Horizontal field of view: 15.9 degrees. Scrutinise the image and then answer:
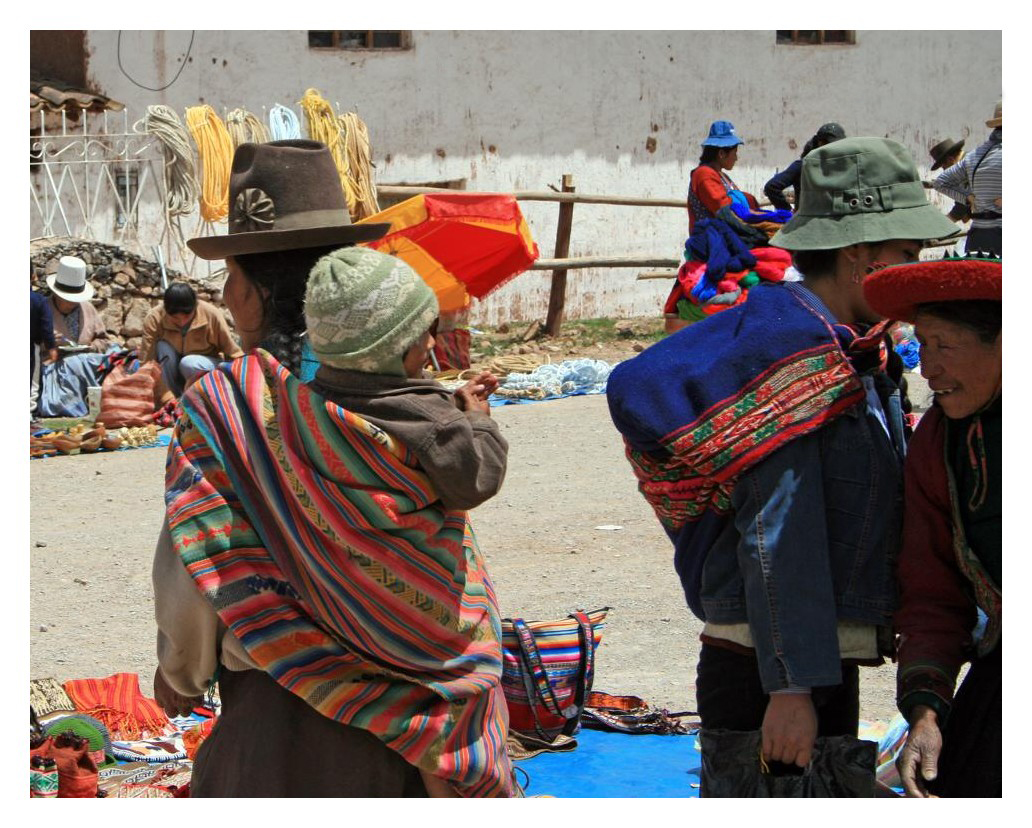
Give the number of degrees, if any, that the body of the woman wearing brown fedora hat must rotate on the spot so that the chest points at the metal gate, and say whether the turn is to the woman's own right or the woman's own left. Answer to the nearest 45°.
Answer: approximately 45° to the woman's own right

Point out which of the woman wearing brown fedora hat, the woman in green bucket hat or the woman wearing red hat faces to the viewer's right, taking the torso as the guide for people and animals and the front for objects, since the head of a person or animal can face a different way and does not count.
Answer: the woman in green bucket hat

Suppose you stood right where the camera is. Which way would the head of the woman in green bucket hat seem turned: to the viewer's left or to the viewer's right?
to the viewer's right

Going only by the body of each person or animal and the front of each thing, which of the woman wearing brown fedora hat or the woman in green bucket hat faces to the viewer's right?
the woman in green bucket hat

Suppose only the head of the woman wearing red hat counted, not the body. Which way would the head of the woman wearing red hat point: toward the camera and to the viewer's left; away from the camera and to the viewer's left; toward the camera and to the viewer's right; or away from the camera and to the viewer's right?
toward the camera and to the viewer's left

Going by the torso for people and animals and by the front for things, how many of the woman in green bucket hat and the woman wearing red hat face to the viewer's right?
1

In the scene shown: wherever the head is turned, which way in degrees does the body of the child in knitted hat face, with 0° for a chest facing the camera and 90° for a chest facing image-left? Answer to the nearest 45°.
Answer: approximately 225°

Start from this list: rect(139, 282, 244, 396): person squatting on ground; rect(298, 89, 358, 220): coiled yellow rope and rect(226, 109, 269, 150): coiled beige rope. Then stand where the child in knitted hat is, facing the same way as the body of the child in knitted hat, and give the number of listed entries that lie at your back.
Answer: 0

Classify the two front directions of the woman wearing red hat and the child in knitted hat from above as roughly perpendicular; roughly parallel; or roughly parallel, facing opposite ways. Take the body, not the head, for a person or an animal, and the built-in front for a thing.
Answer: roughly parallel, facing opposite ways

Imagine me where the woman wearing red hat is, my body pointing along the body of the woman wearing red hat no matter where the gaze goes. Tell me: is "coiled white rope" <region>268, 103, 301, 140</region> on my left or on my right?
on my right

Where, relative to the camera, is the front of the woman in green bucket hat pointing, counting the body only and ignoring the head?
to the viewer's right

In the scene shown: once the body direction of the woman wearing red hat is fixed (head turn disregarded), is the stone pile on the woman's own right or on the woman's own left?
on the woman's own right

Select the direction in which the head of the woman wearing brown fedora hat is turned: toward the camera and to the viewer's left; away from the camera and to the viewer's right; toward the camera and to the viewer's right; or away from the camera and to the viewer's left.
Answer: away from the camera and to the viewer's left
